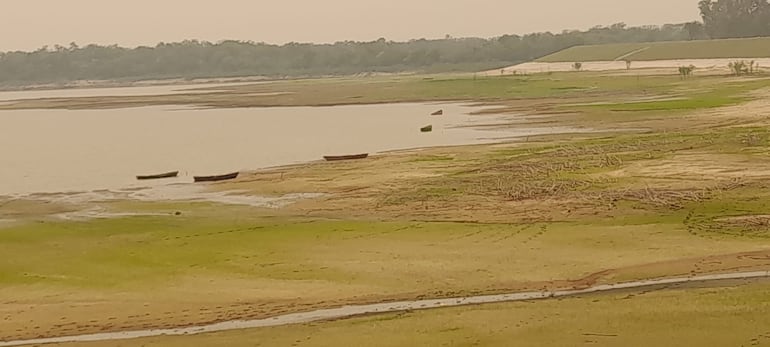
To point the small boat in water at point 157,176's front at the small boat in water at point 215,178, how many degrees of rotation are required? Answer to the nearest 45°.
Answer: approximately 45° to its right

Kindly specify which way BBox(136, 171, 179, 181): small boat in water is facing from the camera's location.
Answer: facing to the right of the viewer

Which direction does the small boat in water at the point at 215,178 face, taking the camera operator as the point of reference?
facing to the right of the viewer

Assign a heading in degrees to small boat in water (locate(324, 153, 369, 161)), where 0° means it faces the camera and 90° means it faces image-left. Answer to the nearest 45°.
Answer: approximately 270°

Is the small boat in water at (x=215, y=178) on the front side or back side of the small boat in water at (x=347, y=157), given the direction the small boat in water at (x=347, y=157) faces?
on the back side
